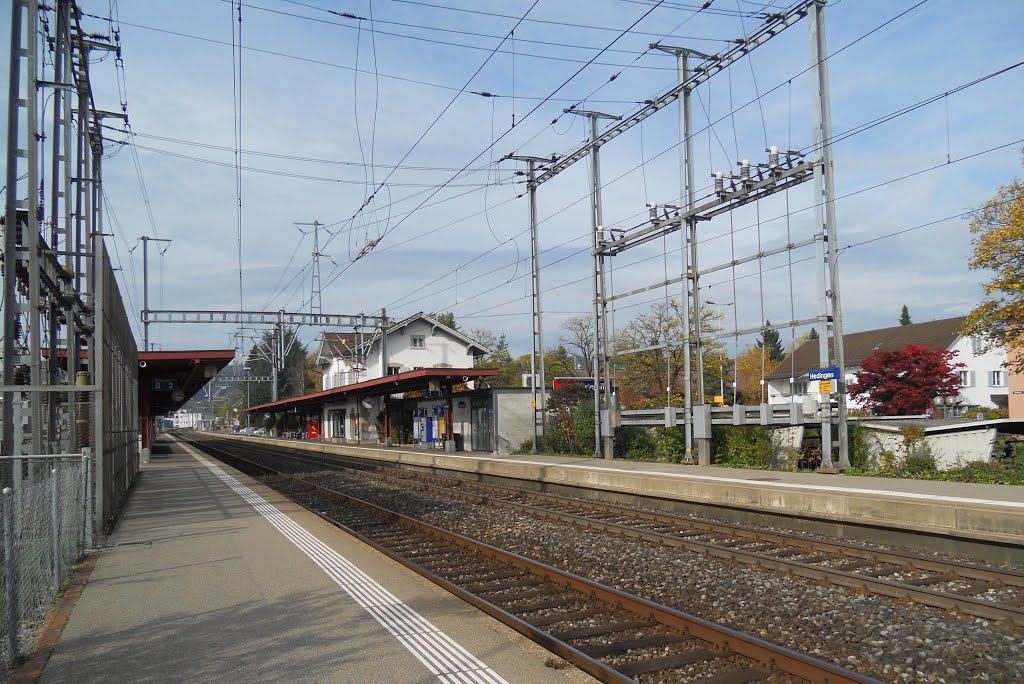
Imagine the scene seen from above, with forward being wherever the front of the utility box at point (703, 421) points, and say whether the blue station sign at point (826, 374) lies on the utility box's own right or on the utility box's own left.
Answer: on the utility box's own left

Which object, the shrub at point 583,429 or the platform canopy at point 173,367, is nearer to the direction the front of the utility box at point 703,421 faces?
the platform canopy

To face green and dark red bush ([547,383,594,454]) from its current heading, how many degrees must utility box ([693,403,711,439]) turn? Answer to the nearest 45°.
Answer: approximately 90° to its right

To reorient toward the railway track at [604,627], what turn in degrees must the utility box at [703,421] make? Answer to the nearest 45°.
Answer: approximately 45° to its left

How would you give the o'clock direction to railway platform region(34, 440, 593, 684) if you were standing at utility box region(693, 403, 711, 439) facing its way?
The railway platform is roughly at 11 o'clock from the utility box.

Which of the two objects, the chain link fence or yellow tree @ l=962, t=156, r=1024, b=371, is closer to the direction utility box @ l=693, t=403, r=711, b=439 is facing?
the chain link fence

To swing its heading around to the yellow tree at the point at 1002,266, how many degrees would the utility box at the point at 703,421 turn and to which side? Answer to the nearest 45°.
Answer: approximately 180°

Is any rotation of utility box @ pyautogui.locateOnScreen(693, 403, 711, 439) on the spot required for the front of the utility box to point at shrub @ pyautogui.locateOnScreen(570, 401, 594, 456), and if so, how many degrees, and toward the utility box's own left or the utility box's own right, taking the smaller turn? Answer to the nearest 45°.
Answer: approximately 90° to the utility box's own right

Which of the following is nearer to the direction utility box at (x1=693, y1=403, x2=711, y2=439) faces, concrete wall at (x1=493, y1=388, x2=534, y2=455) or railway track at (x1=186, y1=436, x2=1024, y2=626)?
the railway track

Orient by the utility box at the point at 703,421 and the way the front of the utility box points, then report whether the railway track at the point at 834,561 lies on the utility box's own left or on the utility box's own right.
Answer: on the utility box's own left

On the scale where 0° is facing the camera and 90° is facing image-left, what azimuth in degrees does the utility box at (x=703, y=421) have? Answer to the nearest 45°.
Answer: approximately 45°

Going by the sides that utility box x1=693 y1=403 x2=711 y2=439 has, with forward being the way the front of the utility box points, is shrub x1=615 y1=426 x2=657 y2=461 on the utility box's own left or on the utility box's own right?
on the utility box's own right
